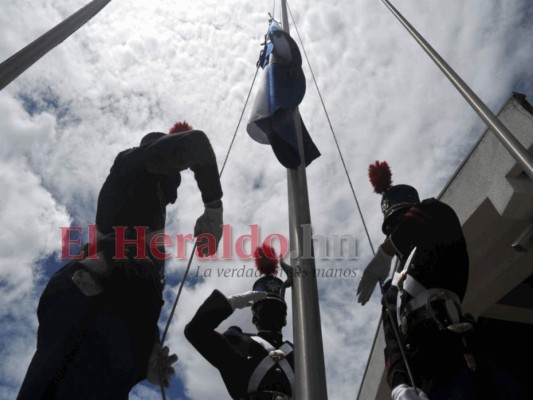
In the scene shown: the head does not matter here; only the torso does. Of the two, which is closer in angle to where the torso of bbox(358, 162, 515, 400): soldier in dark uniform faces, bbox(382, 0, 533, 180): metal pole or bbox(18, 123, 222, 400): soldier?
the soldier

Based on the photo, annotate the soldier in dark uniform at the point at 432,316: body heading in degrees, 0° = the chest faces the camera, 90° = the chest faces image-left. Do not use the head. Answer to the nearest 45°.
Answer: approximately 90°
